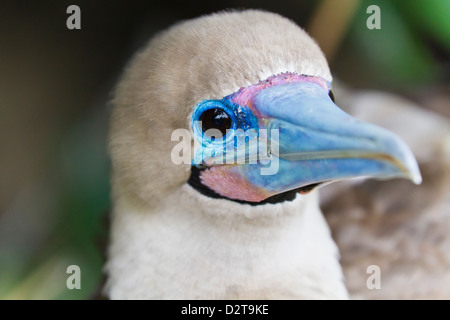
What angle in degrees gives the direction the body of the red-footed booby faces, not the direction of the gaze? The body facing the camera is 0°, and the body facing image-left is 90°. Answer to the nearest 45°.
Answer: approximately 315°
